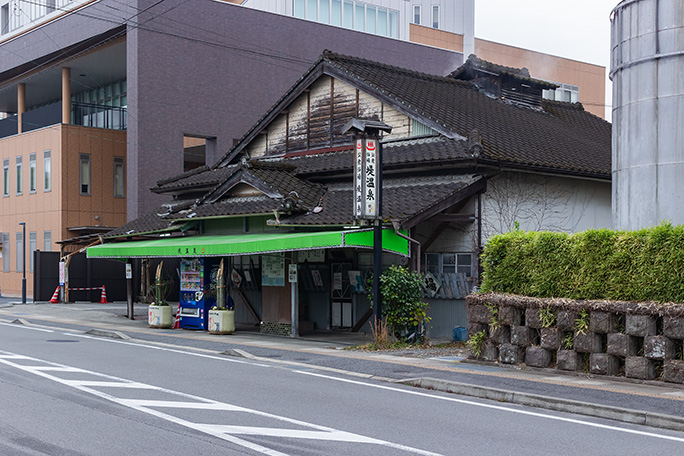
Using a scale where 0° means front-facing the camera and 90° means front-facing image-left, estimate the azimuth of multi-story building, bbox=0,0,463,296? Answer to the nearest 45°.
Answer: approximately 45°

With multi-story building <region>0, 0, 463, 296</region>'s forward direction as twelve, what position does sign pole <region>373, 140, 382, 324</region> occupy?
The sign pole is roughly at 10 o'clock from the multi-story building.

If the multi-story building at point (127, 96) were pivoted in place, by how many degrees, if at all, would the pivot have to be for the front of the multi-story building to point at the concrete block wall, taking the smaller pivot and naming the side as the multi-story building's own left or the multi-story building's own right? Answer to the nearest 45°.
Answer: approximately 45° to the multi-story building's own left

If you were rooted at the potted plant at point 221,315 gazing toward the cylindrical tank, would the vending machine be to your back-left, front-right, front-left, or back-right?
back-left

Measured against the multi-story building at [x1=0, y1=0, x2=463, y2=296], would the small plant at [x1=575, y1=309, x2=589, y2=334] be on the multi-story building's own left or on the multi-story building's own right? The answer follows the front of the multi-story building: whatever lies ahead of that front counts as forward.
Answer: on the multi-story building's own left

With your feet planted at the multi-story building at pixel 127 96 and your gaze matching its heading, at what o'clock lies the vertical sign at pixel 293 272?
The vertical sign is roughly at 10 o'clock from the multi-story building.

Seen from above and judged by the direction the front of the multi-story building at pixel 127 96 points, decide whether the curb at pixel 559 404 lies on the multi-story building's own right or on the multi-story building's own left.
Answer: on the multi-story building's own left

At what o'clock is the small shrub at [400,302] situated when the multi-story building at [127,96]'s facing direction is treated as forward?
The small shrub is roughly at 10 o'clock from the multi-story building.

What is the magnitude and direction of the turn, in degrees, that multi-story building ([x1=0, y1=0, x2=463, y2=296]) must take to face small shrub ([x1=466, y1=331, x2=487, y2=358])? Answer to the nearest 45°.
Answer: approximately 45° to its left

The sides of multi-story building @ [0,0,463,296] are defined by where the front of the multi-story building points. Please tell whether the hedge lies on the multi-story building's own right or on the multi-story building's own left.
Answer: on the multi-story building's own left
